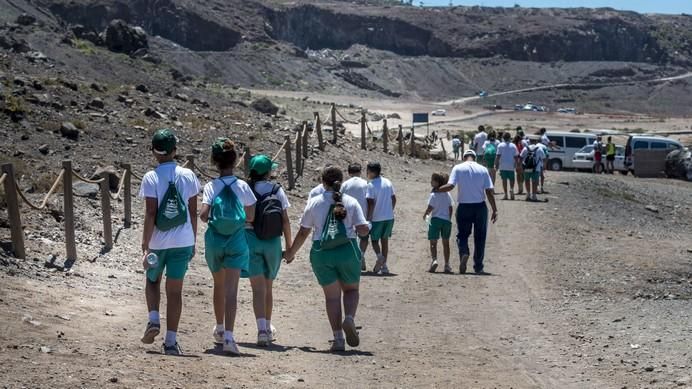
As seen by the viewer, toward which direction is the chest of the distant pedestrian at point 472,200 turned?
away from the camera

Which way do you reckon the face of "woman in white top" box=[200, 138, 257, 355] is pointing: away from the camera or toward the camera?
away from the camera

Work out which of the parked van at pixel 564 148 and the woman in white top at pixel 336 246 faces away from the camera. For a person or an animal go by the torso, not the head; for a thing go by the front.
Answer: the woman in white top

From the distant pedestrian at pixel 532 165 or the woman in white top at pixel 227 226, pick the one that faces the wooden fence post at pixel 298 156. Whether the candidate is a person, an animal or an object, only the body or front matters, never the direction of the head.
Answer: the woman in white top

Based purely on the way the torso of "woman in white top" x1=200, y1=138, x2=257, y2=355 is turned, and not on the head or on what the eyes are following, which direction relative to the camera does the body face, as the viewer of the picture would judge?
away from the camera

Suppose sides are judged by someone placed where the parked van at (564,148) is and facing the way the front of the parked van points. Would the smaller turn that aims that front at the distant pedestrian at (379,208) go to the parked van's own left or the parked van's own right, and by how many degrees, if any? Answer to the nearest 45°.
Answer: approximately 90° to the parked van's own left

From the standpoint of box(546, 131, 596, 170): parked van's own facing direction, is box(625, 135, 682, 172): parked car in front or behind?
behind

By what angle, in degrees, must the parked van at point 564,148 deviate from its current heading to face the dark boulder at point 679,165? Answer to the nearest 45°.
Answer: approximately 180°

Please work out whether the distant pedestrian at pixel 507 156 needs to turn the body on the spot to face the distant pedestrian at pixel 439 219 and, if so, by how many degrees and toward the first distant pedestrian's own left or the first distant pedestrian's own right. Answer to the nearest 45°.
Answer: approximately 180°

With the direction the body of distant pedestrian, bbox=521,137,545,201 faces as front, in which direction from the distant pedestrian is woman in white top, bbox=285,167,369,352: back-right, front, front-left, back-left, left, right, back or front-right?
back

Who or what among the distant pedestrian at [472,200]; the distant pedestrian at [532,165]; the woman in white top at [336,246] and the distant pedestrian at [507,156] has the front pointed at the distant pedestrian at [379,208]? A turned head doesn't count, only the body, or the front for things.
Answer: the woman in white top

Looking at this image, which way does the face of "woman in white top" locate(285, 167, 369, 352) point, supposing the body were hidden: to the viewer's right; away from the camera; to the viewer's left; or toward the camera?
away from the camera

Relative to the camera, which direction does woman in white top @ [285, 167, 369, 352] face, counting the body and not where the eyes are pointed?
away from the camera

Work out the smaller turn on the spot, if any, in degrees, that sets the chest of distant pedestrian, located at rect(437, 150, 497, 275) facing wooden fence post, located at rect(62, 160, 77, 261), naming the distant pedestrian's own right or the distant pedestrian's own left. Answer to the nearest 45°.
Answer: approximately 135° to the distant pedestrian's own left

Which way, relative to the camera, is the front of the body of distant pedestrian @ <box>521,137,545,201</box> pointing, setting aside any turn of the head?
away from the camera

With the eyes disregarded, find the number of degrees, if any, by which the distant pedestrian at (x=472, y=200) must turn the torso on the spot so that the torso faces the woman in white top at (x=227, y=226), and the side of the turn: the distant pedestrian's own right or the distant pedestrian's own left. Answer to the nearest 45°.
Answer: approximately 180°

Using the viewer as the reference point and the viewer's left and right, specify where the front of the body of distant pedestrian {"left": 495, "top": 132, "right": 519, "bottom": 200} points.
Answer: facing away from the viewer
